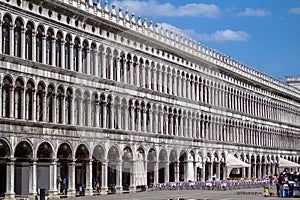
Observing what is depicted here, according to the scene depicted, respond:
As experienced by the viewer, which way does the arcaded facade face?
facing the viewer and to the right of the viewer
